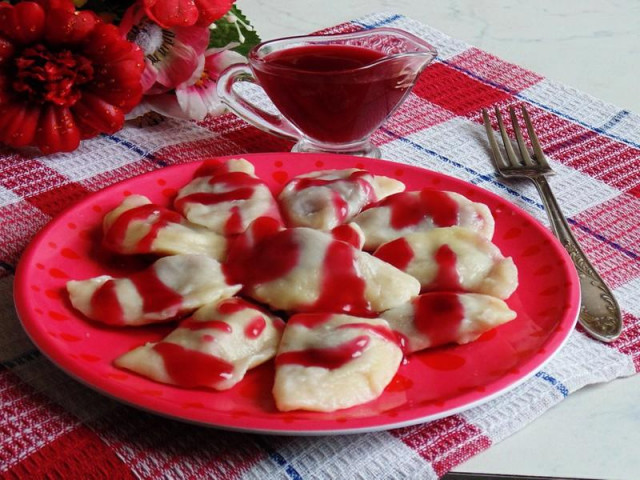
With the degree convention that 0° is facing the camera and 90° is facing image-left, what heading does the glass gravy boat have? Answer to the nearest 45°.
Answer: approximately 270°

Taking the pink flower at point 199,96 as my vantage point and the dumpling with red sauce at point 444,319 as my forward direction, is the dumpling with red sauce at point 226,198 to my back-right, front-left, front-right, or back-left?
front-right

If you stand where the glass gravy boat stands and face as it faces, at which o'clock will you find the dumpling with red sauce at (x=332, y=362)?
The dumpling with red sauce is roughly at 3 o'clock from the glass gravy boat.

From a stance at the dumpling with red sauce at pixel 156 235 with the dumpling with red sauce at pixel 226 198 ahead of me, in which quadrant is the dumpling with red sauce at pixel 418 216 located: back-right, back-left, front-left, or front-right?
front-right

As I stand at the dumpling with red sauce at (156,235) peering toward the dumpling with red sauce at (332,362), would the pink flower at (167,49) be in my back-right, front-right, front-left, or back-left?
back-left

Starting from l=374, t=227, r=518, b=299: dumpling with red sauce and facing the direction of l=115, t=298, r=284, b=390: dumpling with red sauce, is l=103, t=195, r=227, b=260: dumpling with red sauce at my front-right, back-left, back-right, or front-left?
front-right
